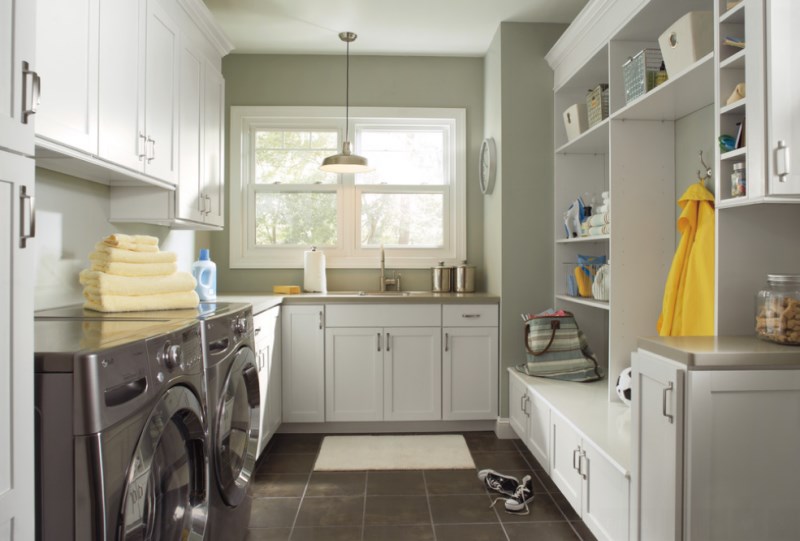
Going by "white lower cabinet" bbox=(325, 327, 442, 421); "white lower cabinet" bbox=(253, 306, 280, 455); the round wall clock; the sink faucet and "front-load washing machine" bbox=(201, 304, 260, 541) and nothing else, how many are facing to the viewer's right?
2

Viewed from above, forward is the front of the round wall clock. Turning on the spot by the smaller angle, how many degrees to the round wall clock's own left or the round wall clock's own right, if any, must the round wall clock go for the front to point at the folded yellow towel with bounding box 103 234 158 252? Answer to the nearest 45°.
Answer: approximately 45° to the round wall clock's own left

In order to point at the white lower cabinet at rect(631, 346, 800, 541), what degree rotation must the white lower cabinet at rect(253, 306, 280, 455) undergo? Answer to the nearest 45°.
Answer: approximately 45° to its right

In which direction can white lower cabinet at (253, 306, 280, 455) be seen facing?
to the viewer's right

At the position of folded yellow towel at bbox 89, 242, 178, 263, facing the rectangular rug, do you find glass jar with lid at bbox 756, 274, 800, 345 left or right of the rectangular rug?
right

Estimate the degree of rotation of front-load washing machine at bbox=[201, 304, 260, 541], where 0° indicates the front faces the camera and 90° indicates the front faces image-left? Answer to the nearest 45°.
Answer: approximately 270°

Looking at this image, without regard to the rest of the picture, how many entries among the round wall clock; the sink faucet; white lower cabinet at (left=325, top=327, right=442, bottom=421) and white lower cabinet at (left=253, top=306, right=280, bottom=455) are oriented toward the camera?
2

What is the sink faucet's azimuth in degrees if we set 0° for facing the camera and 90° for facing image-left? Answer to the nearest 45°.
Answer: approximately 0°

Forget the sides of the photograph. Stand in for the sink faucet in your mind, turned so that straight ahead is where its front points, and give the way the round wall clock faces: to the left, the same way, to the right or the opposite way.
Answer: to the right

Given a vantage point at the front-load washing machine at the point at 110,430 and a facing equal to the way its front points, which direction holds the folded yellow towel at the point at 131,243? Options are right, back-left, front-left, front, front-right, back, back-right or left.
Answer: back-left

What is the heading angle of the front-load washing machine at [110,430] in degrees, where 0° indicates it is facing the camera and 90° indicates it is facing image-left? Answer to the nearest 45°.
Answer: approximately 315°

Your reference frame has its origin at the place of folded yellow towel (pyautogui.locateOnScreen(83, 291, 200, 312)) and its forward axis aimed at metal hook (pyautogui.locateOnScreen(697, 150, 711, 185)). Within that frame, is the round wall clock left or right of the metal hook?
left

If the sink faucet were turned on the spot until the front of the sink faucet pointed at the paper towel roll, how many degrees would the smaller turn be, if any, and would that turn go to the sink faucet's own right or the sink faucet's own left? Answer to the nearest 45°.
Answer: approximately 90° to the sink faucet's own right

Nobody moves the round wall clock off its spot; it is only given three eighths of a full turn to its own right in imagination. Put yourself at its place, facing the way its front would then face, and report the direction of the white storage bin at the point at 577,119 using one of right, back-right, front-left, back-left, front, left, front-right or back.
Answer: right

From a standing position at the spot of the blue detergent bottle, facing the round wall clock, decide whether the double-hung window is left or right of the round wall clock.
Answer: left

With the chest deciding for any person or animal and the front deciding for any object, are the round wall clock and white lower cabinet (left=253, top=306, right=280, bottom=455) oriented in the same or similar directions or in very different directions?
very different directions

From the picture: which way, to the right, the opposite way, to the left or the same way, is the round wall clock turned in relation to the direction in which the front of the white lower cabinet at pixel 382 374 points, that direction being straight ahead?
to the right

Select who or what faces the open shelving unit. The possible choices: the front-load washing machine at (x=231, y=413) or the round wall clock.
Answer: the front-load washing machine
